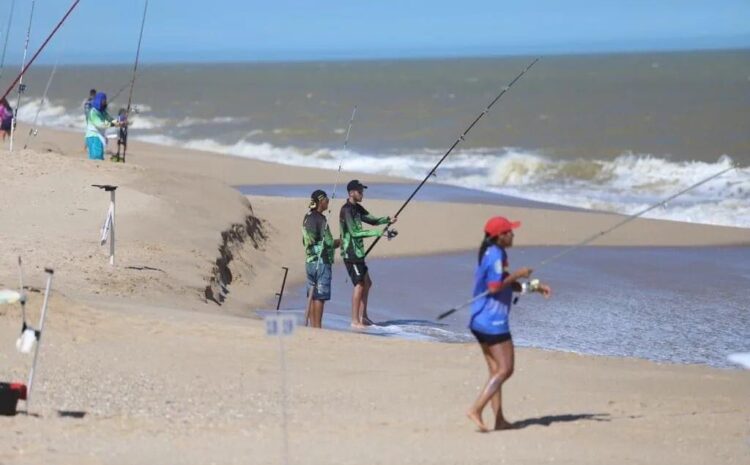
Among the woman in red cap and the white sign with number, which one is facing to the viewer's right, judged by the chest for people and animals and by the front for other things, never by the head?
the woman in red cap

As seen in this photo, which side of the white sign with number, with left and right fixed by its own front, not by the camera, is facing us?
front

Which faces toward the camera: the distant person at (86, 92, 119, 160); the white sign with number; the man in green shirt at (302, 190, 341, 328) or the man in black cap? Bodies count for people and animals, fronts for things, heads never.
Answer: the white sign with number

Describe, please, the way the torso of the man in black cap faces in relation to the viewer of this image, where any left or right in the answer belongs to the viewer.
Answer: facing to the right of the viewer

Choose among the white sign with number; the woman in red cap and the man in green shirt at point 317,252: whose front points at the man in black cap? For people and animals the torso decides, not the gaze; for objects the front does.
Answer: the man in green shirt

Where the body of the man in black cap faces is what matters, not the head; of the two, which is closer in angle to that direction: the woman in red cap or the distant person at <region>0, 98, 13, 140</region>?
the woman in red cap

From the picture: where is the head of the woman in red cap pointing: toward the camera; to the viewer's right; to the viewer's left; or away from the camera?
to the viewer's right

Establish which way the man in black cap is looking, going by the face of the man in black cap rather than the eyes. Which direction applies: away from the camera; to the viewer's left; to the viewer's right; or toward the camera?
to the viewer's right

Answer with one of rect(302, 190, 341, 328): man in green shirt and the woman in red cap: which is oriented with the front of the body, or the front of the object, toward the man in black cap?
the man in green shirt

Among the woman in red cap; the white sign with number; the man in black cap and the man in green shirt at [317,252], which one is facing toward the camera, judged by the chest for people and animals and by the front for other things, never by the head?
the white sign with number

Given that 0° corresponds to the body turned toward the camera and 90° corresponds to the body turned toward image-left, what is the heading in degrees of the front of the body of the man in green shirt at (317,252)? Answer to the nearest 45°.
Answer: approximately 225°

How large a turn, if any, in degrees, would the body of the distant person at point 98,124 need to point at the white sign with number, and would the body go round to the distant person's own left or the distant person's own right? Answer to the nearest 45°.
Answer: approximately 90° to the distant person's own right
